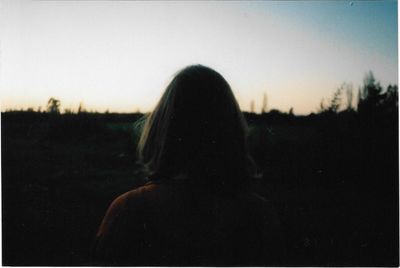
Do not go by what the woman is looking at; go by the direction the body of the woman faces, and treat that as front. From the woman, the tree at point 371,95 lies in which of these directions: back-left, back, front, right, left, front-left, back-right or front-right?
front-right

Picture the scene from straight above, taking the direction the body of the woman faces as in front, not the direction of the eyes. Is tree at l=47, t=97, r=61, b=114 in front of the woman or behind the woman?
in front

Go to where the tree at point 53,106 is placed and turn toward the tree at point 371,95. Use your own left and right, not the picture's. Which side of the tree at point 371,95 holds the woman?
right

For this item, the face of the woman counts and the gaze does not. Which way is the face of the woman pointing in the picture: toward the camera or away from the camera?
away from the camera

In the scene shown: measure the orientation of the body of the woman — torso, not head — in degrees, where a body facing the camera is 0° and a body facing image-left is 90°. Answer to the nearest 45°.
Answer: approximately 180°
